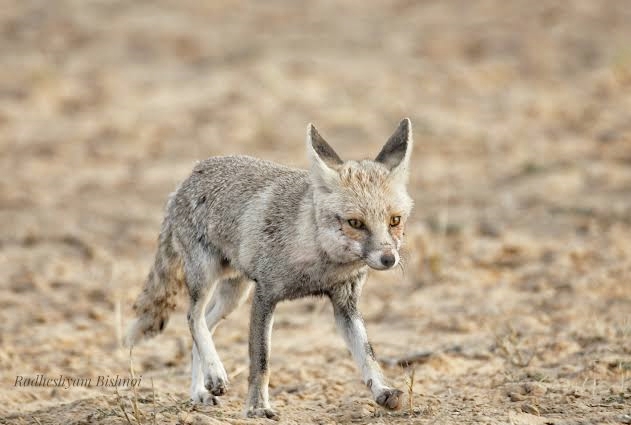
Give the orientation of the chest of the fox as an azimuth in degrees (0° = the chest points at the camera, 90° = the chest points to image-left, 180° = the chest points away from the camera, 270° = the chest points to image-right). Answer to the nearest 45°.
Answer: approximately 315°
